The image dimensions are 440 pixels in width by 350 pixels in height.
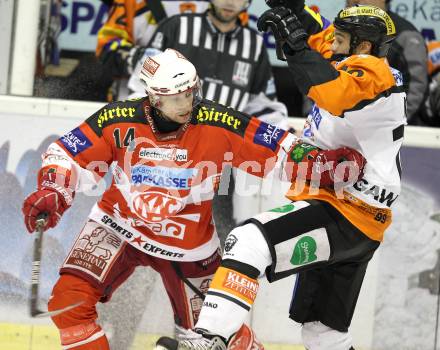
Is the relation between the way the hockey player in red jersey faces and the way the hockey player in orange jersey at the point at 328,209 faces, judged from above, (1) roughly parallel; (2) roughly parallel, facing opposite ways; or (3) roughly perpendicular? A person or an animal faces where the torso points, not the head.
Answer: roughly perpendicular

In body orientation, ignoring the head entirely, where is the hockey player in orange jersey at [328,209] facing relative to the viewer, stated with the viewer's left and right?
facing to the left of the viewer

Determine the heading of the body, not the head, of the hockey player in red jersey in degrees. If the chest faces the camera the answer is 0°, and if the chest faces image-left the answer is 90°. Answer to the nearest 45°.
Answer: approximately 0°

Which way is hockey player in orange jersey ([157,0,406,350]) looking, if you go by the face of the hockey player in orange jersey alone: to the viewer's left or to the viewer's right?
to the viewer's left

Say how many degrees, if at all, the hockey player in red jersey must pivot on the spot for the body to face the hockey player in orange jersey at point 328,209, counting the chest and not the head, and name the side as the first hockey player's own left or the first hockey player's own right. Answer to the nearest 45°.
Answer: approximately 90° to the first hockey player's own left

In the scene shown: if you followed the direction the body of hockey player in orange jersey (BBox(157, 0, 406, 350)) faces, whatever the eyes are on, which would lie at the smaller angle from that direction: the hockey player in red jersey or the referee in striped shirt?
the hockey player in red jersey

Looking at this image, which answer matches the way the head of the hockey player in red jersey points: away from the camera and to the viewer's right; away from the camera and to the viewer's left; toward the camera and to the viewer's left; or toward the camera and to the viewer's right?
toward the camera and to the viewer's right

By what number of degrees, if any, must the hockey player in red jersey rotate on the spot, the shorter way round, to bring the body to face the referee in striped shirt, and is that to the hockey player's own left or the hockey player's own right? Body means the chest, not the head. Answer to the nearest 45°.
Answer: approximately 180°
